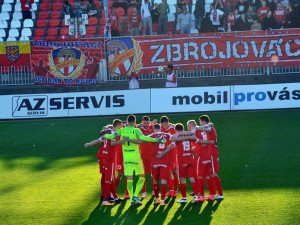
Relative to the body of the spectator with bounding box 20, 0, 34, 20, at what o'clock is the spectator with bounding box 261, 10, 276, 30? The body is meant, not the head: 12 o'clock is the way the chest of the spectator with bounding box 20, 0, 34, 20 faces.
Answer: the spectator with bounding box 261, 10, 276, 30 is roughly at 10 o'clock from the spectator with bounding box 20, 0, 34, 20.

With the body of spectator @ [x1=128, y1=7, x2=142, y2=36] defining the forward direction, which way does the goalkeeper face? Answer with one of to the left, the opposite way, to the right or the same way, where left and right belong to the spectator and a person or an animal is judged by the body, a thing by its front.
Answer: the opposite way

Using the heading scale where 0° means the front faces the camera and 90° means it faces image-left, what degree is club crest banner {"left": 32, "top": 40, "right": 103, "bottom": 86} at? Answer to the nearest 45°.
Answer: approximately 0°

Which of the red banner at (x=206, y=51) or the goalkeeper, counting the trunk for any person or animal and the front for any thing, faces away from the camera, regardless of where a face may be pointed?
the goalkeeper

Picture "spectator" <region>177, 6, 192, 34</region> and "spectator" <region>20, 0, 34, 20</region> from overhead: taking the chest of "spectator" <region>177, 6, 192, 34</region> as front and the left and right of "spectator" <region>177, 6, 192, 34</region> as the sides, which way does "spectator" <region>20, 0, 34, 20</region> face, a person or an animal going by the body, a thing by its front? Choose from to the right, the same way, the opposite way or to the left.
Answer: the same way

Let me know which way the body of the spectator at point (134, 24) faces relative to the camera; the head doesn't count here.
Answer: toward the camera

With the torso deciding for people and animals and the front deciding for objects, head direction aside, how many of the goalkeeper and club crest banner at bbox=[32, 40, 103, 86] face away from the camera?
1

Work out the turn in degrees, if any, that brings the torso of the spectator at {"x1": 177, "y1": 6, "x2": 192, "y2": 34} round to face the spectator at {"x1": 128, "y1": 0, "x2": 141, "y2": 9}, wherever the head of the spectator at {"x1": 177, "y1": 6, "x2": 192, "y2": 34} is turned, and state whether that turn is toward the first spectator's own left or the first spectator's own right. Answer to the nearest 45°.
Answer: approximately 135° to the first spectator's own right

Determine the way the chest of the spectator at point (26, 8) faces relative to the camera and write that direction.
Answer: toward the camera

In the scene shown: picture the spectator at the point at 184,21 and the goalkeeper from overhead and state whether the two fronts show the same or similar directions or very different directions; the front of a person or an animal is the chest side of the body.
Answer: very different directions

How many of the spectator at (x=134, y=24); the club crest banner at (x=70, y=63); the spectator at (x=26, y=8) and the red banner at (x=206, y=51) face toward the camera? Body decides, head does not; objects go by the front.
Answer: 4

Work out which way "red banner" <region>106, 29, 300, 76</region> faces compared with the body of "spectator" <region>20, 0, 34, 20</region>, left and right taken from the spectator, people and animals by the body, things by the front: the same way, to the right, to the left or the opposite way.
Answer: the same way

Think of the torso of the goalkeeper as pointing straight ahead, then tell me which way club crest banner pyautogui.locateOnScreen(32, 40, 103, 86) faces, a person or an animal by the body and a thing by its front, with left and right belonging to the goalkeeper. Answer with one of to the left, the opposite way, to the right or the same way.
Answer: the opposite way

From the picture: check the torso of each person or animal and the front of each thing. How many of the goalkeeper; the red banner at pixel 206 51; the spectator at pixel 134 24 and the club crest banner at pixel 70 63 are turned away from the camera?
1

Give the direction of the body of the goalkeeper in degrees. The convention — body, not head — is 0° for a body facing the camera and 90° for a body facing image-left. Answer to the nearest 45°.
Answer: approximately 180°

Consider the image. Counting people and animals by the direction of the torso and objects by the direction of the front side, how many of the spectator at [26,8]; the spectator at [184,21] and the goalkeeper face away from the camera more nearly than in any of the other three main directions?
1
